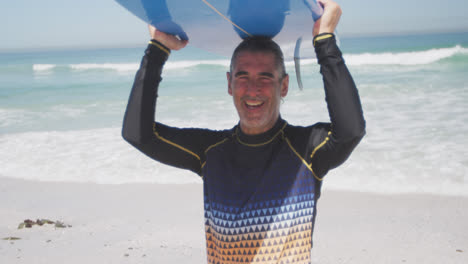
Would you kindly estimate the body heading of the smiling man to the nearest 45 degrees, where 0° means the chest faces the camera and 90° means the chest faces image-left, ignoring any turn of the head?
approximately 0°

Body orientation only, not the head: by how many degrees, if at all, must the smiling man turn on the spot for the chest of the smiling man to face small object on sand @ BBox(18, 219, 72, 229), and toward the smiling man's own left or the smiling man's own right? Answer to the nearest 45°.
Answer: approximately 135° to the smiling man's own right
